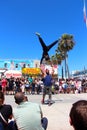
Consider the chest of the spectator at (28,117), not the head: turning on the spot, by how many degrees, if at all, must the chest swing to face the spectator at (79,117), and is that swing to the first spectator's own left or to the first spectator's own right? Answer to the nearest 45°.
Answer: approximately 135° to the first spectator's own right

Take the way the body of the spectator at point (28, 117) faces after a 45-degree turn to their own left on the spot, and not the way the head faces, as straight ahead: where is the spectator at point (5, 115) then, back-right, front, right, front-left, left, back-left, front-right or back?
front-left

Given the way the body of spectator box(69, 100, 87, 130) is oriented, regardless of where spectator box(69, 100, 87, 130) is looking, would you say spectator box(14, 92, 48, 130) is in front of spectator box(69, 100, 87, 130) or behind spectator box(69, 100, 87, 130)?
in front

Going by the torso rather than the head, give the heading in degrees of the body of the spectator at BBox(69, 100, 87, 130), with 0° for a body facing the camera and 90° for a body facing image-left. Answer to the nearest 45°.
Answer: approximately 180°

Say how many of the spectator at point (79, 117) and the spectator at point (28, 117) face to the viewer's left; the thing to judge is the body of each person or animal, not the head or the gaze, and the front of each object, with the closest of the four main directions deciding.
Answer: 0

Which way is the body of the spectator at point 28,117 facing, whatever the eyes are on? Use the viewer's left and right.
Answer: facing away from the viewer and to the right of the viewer
